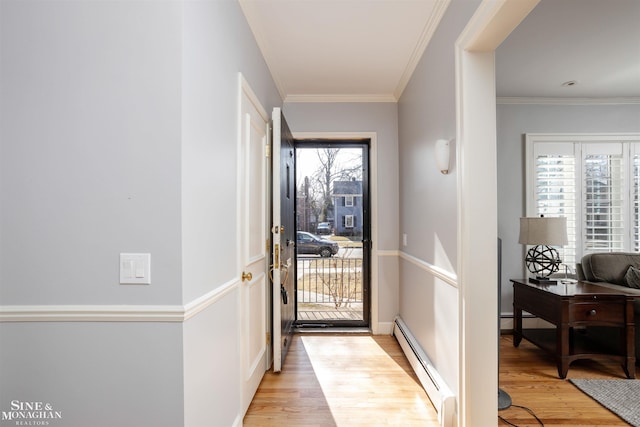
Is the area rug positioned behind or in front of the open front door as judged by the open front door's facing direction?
in front

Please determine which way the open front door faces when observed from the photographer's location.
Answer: facing to the right of the viewer

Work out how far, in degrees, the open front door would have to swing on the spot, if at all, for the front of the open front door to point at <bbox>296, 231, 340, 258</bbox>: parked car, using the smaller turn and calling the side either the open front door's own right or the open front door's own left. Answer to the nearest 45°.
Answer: approximately 90° to the open front door's own left

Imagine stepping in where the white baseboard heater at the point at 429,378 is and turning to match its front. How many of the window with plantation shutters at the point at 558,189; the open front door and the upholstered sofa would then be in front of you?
1

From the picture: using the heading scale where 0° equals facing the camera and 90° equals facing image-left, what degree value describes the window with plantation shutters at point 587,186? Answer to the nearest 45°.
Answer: approximately 0°

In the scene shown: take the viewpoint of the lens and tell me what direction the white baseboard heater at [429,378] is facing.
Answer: facing to the left of the viewer

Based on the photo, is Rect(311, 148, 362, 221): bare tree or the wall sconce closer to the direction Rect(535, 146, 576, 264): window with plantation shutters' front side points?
the wall sconce
